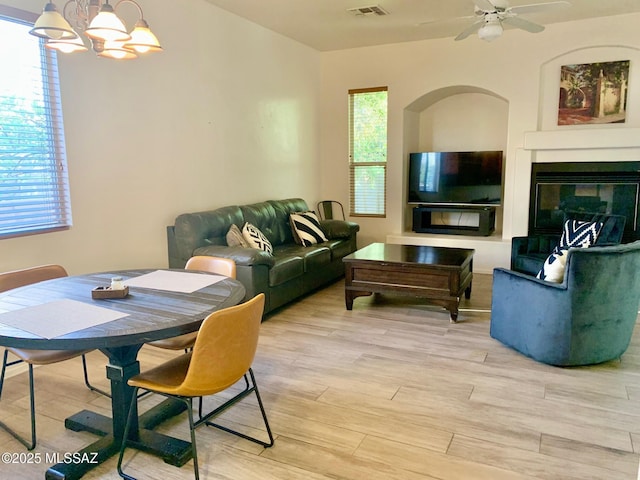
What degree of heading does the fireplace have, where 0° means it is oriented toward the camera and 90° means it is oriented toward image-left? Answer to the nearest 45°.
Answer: approximately 0°

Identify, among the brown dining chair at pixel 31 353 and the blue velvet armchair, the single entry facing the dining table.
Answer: the brown dining chair

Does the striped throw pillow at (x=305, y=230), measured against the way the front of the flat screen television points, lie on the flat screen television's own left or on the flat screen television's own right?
on the flat screen television's own right

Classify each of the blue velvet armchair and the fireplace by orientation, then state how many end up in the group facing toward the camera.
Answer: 1

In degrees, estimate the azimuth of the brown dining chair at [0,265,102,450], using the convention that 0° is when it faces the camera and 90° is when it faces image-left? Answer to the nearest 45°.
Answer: approximately 315°

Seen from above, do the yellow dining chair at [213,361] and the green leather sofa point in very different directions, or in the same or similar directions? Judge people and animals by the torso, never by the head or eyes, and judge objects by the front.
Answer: very different directions

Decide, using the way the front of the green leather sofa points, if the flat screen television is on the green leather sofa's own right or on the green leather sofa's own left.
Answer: on the green leather sofa's own left

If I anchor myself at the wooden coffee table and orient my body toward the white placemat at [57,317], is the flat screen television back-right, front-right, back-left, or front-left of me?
back-right

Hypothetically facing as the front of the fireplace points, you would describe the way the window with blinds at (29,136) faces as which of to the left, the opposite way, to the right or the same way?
to the left
